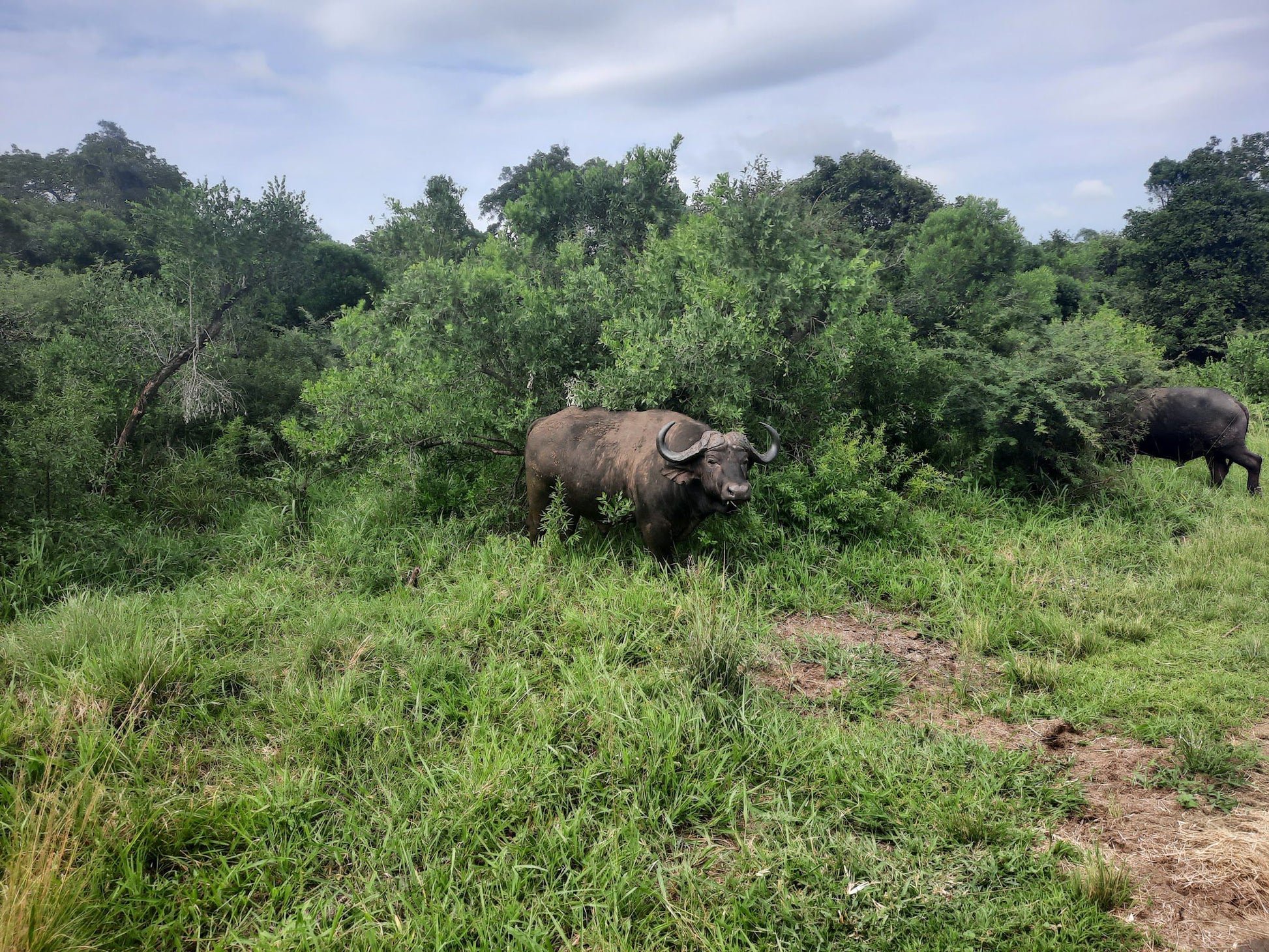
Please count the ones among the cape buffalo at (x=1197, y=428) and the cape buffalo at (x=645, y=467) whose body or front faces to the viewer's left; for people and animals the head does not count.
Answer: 1

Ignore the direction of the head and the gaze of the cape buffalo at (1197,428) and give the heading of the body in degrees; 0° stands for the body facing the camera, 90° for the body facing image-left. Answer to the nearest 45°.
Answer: approximately 90°

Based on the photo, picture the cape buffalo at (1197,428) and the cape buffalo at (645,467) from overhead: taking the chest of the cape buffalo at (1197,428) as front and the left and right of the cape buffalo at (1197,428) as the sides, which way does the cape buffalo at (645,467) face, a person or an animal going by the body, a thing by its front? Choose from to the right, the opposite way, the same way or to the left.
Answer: the opposite way

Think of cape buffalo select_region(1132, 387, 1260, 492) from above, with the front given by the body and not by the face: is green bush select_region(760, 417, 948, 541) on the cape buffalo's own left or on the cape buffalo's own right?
on the cape buffalo's own left

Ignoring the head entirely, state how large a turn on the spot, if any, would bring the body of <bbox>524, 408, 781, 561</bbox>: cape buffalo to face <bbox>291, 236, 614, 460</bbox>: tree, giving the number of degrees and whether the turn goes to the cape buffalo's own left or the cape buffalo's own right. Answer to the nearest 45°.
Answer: approximately 180°

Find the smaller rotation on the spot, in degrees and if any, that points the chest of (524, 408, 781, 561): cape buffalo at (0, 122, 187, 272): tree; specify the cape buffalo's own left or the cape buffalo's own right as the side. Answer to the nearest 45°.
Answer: approximately 180°
